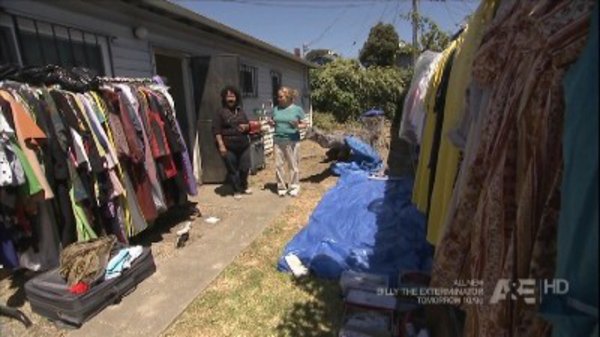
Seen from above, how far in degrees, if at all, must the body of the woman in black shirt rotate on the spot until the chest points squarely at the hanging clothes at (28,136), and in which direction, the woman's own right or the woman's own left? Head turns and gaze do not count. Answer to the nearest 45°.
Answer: approximately 90° to the woman's own right

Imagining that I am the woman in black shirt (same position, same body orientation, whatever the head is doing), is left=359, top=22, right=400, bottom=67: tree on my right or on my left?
on my left

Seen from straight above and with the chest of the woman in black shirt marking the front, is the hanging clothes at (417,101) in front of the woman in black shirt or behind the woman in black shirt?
in front

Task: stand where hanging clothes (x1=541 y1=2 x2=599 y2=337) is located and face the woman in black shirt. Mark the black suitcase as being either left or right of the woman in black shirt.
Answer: left

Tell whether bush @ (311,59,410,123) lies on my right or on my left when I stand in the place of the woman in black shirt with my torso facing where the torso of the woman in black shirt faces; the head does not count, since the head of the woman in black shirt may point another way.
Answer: on my left

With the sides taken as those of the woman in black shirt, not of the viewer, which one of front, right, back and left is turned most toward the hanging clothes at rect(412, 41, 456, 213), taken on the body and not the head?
front

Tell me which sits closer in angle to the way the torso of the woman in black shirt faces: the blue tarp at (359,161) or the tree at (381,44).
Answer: the blue tarp

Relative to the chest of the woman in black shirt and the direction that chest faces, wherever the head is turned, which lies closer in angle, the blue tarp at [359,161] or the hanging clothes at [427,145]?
the hanging clothes

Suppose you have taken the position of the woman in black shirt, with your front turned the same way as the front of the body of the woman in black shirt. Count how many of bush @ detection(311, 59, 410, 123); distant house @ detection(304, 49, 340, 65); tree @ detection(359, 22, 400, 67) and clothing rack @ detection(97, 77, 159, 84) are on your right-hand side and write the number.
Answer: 1

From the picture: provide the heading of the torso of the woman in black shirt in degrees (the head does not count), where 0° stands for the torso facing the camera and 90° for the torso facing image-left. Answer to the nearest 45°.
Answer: approximately 315°

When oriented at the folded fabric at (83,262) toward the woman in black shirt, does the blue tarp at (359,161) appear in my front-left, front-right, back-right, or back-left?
front-right
